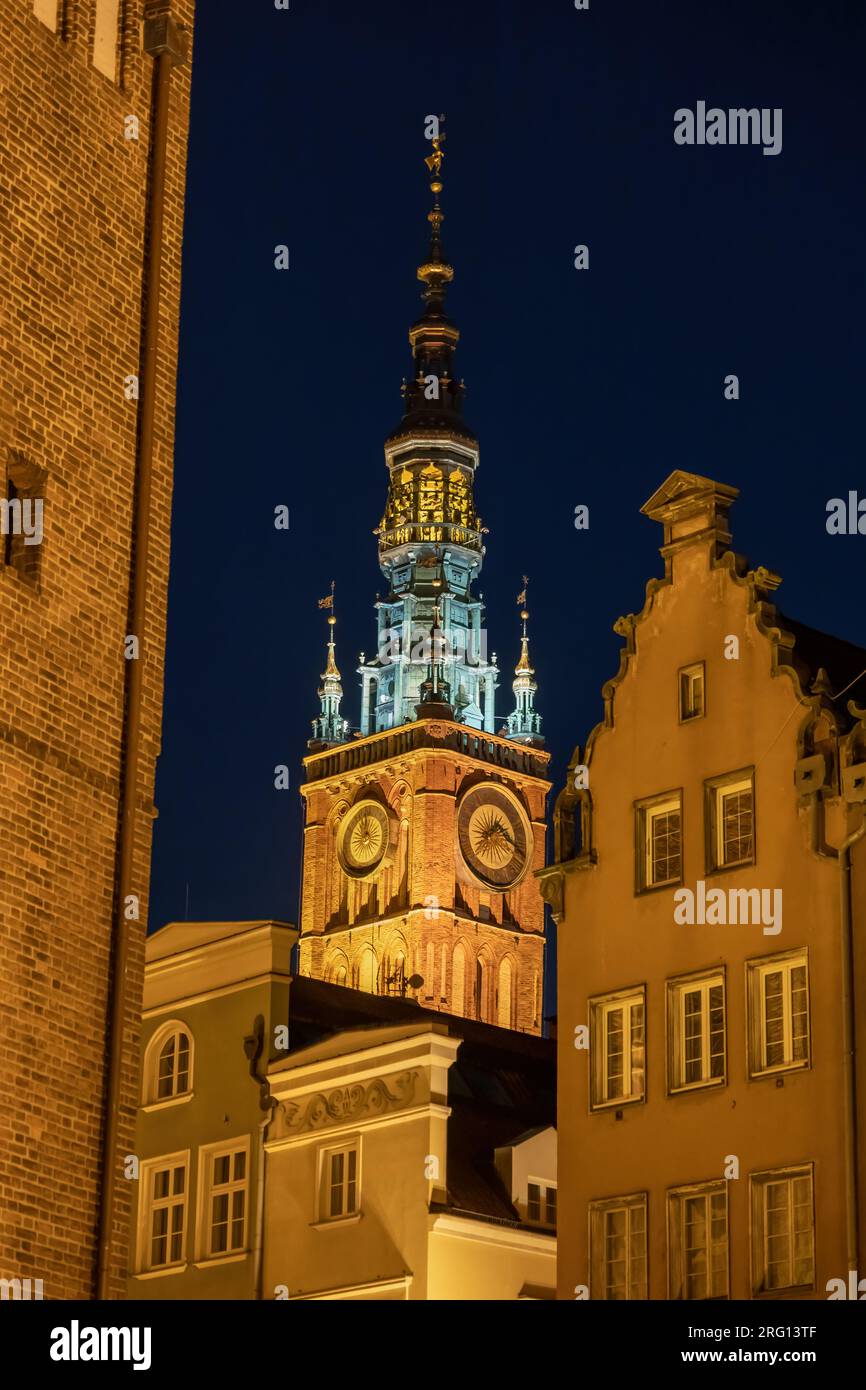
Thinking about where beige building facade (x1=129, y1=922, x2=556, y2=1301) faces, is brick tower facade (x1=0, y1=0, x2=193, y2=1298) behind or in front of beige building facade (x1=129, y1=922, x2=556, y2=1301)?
in front

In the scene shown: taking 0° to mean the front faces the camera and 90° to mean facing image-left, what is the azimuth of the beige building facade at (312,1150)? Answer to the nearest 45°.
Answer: approximately 45°
